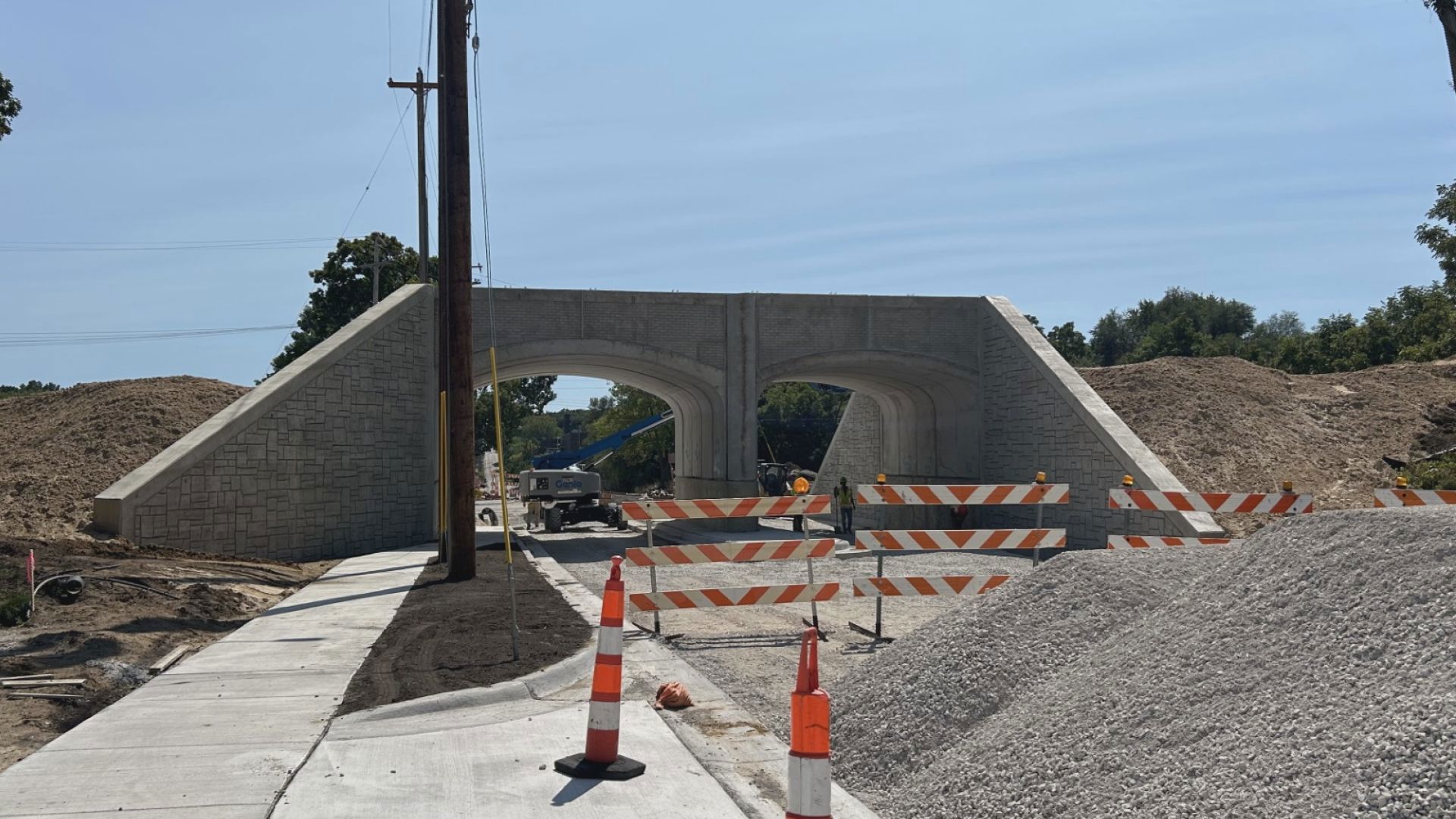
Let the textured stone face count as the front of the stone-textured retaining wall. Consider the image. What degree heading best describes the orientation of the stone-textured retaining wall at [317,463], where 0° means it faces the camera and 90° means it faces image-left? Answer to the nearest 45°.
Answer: approximately 315°

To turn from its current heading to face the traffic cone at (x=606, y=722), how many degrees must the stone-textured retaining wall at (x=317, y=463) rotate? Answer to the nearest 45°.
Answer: approximately 45° to its right

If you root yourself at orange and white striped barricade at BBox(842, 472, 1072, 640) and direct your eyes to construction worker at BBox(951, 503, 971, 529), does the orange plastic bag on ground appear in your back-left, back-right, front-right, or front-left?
back-left

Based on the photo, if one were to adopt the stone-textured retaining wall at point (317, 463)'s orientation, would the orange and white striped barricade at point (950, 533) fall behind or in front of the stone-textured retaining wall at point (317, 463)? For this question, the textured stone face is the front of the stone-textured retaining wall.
in front

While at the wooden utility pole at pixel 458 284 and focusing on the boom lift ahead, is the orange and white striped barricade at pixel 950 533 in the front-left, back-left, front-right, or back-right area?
back-right

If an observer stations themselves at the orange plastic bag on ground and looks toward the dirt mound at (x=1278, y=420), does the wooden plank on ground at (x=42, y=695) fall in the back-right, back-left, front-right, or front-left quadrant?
back-left

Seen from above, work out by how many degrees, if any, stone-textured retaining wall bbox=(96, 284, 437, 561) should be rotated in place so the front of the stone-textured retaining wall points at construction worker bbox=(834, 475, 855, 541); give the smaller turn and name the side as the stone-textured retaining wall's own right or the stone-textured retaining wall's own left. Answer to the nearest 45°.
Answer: approximately 45° to the stone-textured retaining wall's own left

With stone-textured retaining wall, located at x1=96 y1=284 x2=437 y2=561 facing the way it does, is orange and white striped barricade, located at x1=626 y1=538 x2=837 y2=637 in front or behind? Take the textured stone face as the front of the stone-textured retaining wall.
in front
